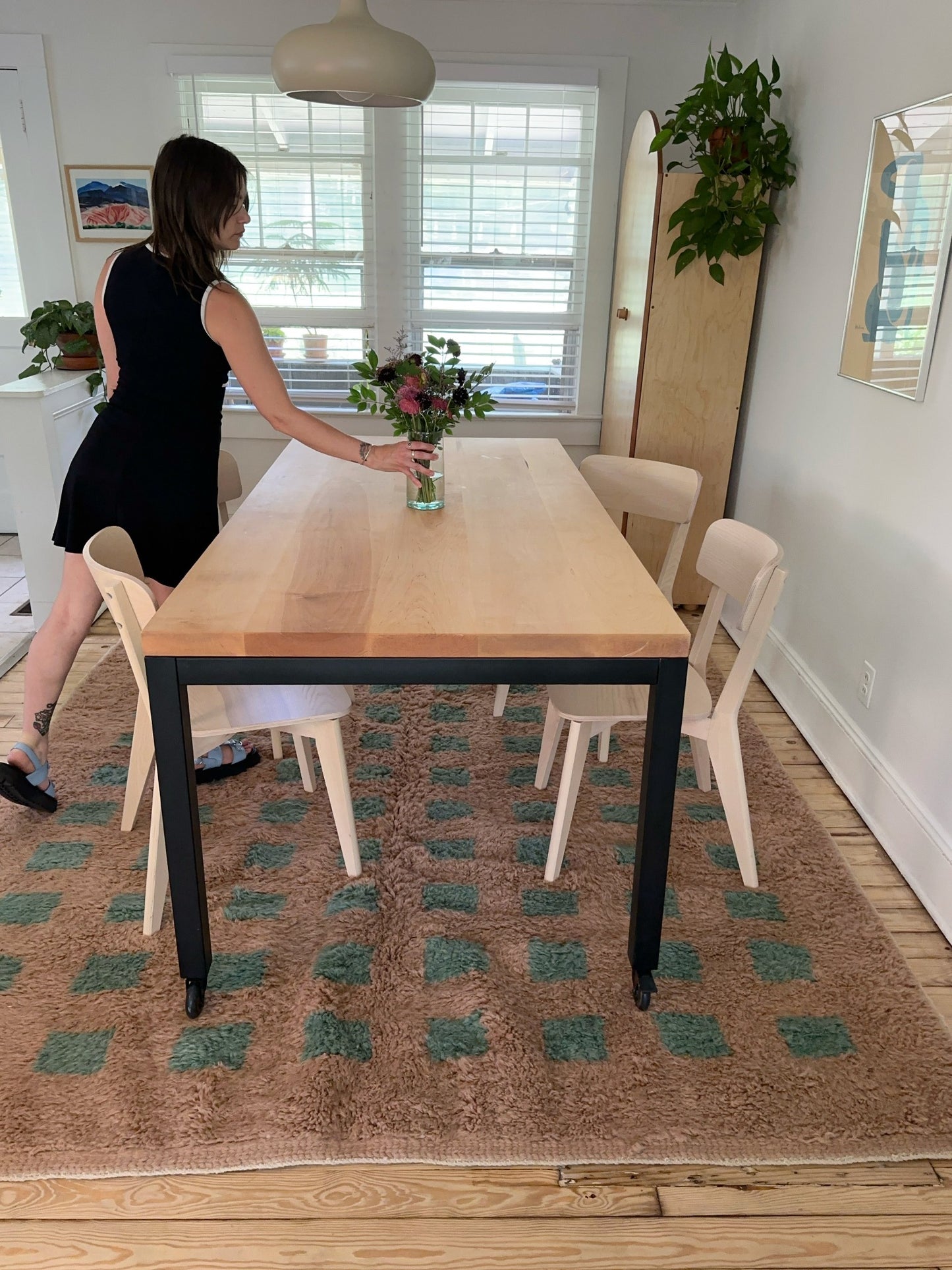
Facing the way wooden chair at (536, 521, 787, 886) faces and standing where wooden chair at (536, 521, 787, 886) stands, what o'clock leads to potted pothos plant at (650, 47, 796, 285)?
The potted pothos plant is roughly at 3 o'clock from the wooden chair.

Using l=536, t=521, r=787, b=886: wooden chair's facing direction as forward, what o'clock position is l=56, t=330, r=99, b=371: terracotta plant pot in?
The terracotta plant pot is roughly at 1 o'clock from the wooden chair.

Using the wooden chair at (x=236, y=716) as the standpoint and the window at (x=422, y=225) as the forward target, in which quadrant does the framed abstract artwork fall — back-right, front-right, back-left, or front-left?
front-right

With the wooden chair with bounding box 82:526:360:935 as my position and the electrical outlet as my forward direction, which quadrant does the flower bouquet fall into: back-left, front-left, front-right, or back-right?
front-left

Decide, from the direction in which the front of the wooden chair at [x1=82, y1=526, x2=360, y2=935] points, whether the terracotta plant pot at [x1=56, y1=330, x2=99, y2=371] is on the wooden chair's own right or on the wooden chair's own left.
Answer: on the wooden chair's own left

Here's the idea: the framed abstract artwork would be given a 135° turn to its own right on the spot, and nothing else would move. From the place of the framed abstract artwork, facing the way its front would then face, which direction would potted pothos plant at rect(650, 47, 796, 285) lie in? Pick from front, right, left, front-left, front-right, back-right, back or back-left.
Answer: front-left

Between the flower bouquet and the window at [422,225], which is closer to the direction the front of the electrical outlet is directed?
the flower bouquet

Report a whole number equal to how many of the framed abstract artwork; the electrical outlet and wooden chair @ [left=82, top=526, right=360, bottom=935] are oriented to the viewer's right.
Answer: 1

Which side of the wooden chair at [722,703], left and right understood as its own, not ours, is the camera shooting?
left

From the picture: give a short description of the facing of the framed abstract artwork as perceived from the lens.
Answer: facing the viewer and to the left of the viewer

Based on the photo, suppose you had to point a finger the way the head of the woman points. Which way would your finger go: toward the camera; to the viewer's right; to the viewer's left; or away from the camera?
to the viewer's right

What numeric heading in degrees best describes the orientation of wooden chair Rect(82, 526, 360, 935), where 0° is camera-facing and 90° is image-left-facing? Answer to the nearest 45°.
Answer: approximately 270°

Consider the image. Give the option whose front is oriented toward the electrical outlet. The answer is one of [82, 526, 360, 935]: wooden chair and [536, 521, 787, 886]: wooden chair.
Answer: [82, 526, 360, 935]: wooden chair

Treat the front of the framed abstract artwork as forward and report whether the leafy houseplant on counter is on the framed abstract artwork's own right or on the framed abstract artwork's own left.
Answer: on the framed abstract artwork's own right

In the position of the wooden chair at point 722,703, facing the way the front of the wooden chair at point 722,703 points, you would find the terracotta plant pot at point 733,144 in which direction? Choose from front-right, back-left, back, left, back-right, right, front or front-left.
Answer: right

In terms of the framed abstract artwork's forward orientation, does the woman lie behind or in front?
in front

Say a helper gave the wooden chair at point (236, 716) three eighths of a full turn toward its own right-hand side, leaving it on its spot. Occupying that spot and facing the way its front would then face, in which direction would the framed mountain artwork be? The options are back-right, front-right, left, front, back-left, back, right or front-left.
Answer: back-right

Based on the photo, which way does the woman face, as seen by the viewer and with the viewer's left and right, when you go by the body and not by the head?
facing away from the viewer and to the right of the viewer

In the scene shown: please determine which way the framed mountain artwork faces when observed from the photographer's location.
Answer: facing the viewer
